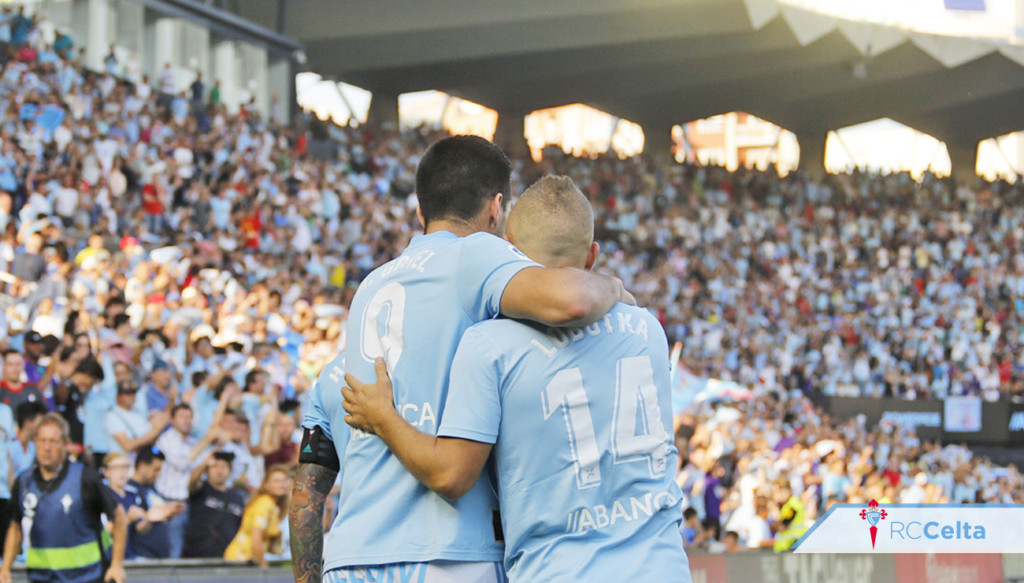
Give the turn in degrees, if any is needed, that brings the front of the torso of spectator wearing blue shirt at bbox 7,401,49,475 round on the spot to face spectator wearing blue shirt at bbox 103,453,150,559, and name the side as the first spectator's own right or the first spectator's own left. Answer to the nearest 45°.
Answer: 0° — they already face them

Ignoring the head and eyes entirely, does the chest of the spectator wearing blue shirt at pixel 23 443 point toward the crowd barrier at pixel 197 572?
yes

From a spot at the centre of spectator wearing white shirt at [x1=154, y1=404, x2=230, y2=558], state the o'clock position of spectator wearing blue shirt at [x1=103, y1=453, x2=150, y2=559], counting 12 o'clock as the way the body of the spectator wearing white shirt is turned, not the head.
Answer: The spectator wearing blue shirt is roughly at 2 o'clock from the spectator wearing white shirt.

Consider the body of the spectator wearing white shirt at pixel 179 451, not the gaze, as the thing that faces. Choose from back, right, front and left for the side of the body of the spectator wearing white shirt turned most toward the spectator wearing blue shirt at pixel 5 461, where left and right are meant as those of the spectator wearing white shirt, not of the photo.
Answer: right

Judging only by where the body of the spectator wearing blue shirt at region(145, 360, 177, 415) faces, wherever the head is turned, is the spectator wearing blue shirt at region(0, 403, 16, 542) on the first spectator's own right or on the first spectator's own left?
on the first spectator's own right

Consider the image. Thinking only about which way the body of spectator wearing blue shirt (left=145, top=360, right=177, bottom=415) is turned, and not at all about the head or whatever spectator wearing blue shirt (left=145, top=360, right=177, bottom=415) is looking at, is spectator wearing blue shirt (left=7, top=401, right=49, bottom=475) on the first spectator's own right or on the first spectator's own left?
on the first spectator's own right
